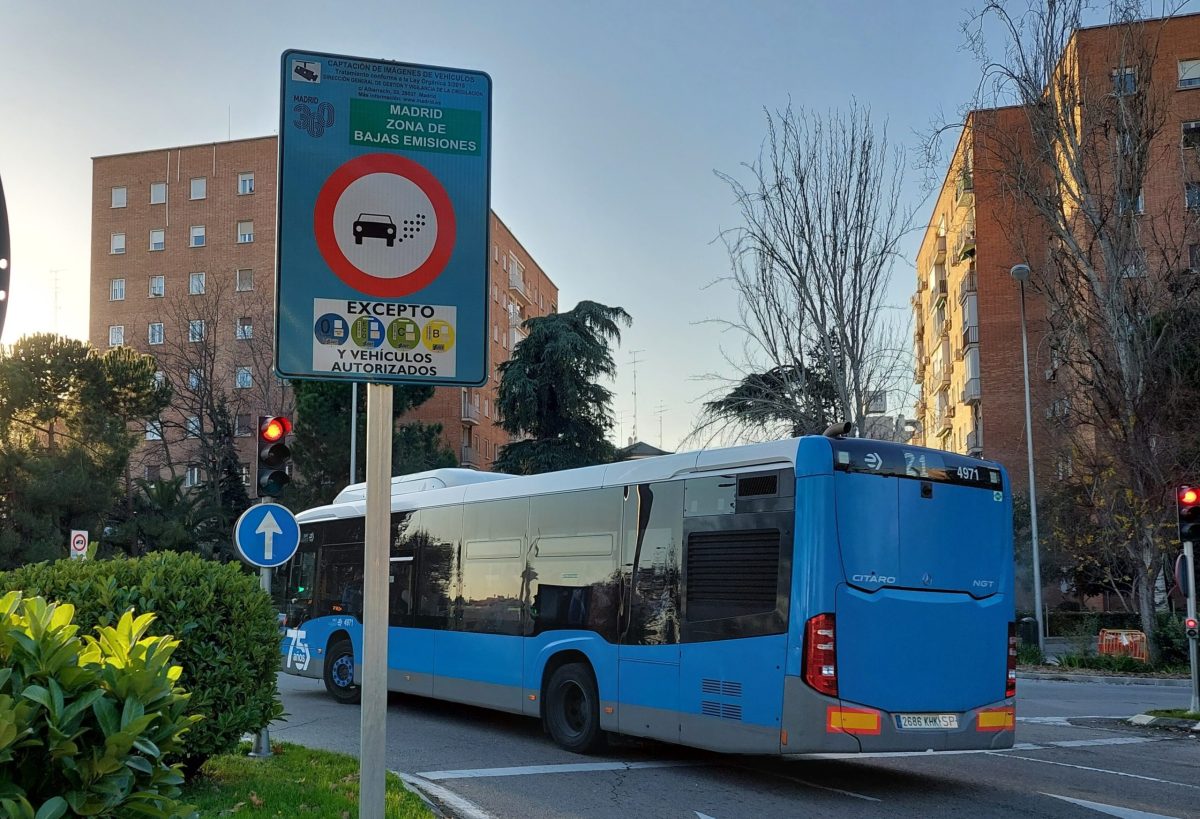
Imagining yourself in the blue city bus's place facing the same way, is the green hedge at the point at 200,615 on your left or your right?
on your left

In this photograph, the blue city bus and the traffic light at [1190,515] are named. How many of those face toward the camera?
1

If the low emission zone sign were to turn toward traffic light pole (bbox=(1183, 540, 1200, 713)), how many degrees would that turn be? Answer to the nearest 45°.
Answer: approximately 135° to its left

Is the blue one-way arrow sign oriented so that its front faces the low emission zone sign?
yes

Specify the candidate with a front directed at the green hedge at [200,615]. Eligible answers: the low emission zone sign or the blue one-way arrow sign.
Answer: the blue one-way arrow sign

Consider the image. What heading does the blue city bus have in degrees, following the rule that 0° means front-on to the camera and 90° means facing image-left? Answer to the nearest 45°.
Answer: approximately 135°

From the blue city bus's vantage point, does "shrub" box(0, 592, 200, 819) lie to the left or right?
on its left

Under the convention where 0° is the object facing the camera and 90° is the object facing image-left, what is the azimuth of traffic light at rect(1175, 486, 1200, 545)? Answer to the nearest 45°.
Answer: approximately 0°

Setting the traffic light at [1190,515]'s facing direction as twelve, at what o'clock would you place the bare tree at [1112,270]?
The bare tree is roughly at 6 o'clock from the traffic light.

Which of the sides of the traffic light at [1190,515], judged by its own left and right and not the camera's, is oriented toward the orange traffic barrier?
back
